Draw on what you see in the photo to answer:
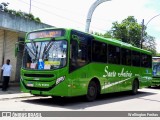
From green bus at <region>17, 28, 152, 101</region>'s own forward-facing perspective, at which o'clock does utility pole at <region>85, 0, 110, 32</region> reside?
The utility pole is roughly at 5 o'clock from the green bus.

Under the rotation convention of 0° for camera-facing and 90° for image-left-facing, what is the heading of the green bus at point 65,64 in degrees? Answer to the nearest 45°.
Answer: approximately 45°

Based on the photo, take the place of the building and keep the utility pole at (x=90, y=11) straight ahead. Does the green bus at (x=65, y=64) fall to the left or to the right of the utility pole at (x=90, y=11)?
right

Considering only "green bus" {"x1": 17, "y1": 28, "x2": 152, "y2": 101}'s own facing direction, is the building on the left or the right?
on its right

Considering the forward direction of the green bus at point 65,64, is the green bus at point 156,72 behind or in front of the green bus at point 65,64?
behind
